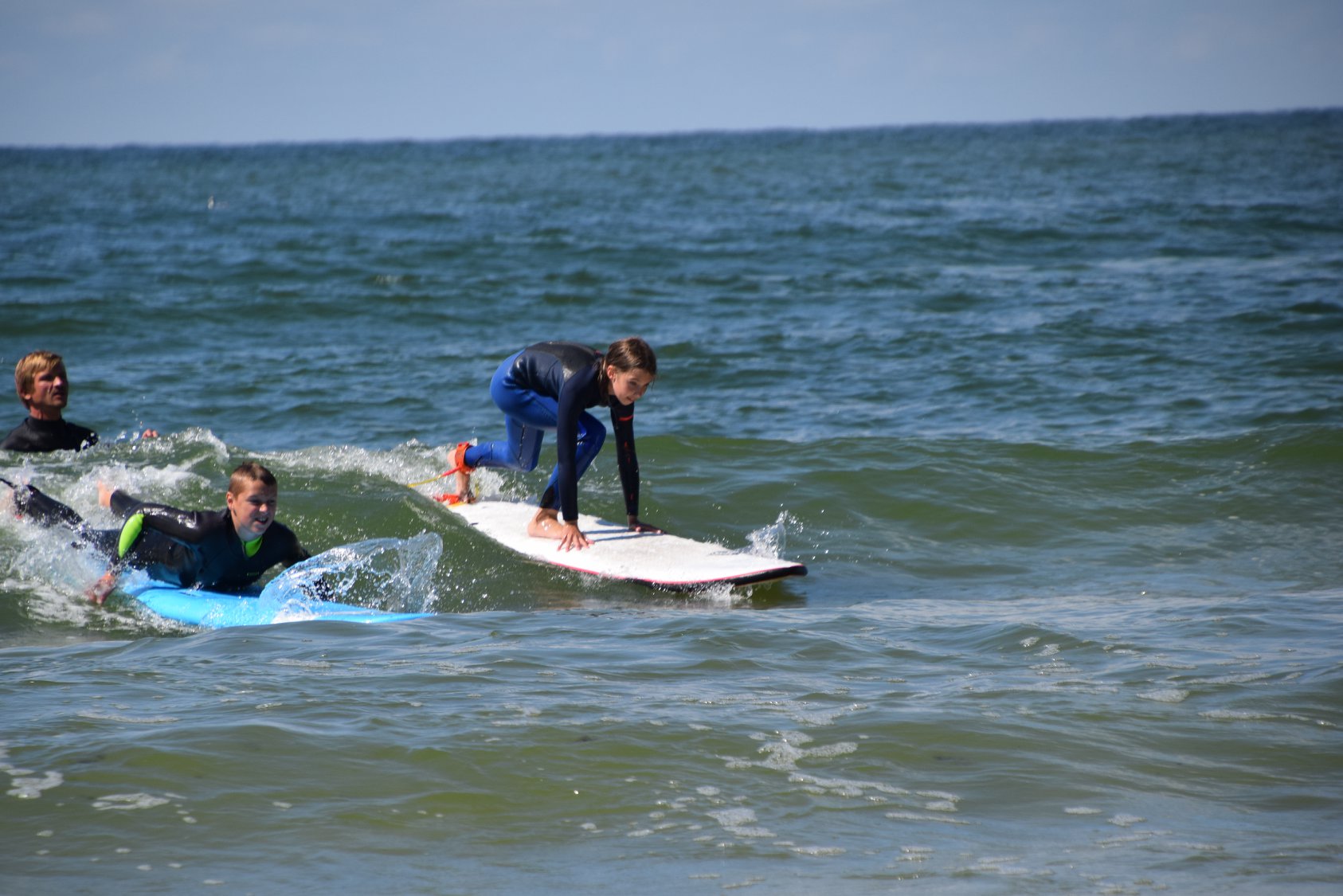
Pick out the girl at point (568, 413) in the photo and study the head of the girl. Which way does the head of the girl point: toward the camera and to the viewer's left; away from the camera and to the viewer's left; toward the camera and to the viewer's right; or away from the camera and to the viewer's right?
toward the camera and to the viewer's right

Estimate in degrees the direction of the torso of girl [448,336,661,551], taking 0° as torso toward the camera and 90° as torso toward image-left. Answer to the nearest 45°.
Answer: approximately 315°
